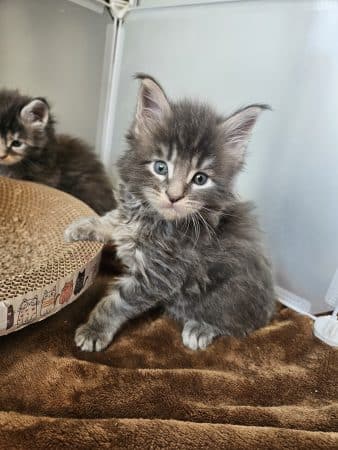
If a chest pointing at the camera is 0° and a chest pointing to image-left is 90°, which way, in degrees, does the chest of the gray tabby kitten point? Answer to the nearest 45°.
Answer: approximately 45°

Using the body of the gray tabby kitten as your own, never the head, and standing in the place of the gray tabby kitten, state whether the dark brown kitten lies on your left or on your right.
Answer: on your right
